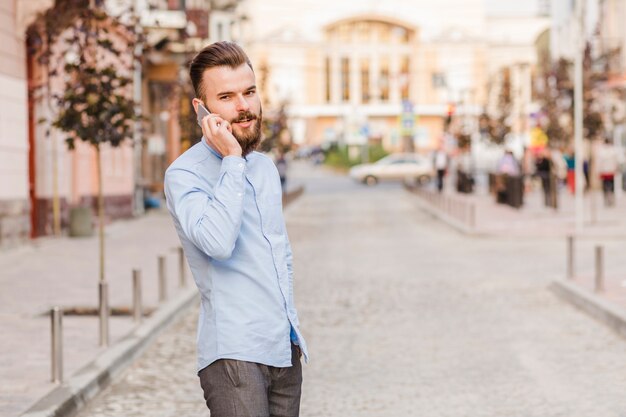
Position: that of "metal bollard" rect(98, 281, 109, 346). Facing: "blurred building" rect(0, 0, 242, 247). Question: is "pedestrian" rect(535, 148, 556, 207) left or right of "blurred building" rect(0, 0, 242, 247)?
right

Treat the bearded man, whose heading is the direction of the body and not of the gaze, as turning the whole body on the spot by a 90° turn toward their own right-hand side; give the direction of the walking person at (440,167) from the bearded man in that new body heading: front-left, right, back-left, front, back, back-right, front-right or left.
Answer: back-right

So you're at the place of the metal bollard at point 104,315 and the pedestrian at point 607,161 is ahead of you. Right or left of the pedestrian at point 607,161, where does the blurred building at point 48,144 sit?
left

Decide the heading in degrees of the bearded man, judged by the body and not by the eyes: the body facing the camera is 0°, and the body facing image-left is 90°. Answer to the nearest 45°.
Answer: approximately 315°

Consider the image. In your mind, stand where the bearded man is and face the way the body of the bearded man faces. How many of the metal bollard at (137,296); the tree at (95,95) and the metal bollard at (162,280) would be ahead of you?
0

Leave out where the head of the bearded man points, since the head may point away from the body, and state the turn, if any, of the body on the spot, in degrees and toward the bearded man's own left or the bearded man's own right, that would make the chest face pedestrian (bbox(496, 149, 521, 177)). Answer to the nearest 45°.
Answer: approximately 135° to the bearded man's own left

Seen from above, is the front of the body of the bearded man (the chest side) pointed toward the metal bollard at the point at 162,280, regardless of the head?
no

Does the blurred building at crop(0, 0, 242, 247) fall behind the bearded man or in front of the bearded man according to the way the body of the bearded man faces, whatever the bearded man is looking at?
behind

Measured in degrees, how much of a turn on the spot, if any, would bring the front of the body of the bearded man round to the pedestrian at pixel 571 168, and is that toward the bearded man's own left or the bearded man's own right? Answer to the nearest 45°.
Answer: approximately 135° to the bearded man's own left

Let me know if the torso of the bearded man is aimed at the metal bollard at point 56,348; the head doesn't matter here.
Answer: no

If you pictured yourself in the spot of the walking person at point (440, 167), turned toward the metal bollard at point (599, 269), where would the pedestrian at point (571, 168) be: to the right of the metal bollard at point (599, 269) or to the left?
left

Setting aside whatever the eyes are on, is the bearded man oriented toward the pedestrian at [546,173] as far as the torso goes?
no
